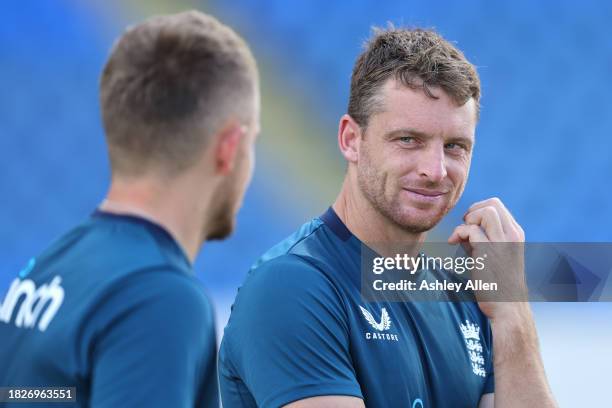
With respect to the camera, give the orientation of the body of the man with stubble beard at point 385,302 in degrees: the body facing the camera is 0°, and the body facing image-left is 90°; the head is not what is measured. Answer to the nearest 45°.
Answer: approximately 315°

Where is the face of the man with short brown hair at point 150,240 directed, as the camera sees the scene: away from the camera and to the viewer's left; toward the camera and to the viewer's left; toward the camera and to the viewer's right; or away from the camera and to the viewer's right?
away from the camera and to the viewer's right

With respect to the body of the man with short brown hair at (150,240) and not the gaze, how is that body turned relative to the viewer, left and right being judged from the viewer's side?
facing away from the viewer and to the right of the viewer

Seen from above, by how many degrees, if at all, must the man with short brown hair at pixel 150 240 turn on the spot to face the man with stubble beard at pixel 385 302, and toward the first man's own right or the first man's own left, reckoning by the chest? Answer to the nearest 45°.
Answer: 0° — they already face them

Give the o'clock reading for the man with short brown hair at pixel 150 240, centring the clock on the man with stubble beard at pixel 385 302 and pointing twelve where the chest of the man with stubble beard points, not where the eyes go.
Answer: The man with short brown hair is roughly at 2 o'clock from the man with stubble beard.
